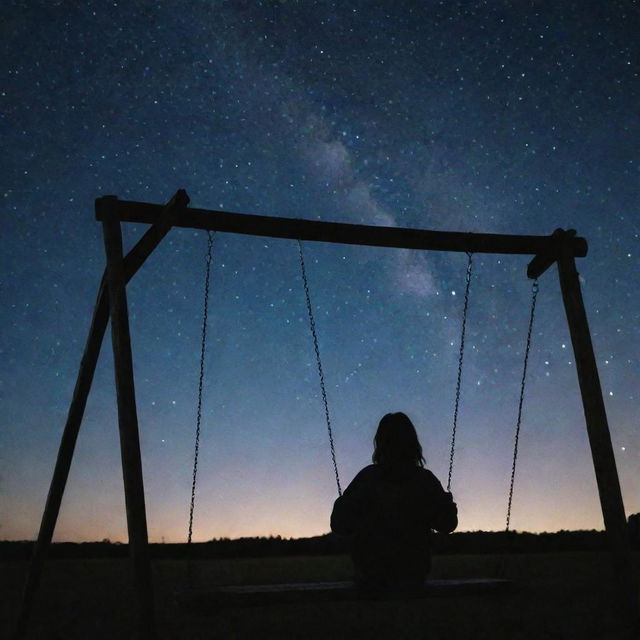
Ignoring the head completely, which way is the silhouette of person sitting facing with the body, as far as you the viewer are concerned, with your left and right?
facing away from the viewer
